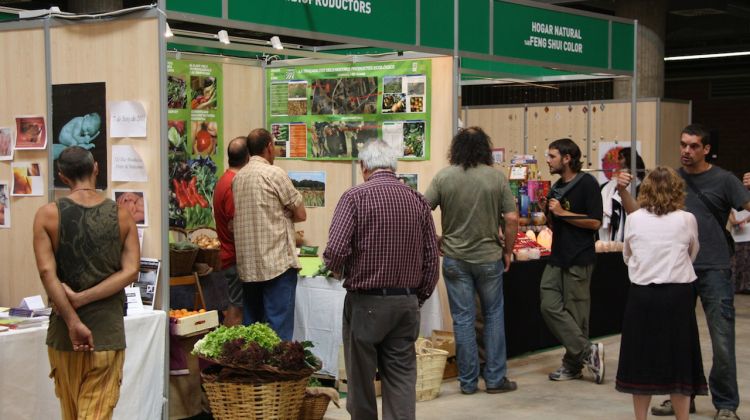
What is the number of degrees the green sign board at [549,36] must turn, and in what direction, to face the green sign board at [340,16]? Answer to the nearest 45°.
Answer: approximately 90° to its right

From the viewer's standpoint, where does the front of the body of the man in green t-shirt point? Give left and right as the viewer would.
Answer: facing away from the viewer

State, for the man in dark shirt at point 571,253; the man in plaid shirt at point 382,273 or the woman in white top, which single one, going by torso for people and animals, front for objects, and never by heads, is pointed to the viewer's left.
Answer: the man in dark shirt

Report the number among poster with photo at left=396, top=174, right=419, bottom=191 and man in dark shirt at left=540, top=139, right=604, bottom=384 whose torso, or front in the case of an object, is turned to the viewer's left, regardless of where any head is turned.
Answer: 1

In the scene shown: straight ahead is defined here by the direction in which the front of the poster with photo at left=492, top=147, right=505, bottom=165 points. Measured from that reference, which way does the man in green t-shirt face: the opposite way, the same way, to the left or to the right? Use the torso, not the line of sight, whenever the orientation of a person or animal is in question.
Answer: the opposite way

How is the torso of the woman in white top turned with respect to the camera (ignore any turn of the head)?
away from the camera

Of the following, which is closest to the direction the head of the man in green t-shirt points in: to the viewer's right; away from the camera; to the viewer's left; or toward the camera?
away from the camera

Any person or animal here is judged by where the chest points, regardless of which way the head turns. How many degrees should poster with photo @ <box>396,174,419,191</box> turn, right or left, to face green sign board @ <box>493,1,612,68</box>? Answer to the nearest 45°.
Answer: approximately 135° to its left

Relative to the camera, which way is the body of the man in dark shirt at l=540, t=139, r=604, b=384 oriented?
to the viewer's left

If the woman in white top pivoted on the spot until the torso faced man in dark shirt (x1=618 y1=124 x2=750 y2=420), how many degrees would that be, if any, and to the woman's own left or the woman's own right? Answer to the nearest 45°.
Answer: approximately 45° to the woman's own right

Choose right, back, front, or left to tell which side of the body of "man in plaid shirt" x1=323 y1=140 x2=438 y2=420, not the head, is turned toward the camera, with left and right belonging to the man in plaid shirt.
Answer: back
